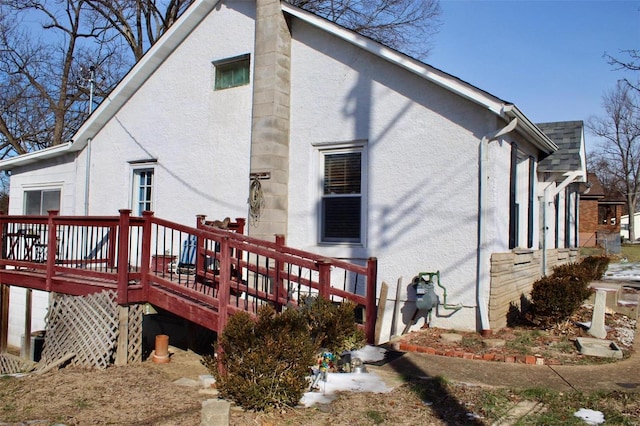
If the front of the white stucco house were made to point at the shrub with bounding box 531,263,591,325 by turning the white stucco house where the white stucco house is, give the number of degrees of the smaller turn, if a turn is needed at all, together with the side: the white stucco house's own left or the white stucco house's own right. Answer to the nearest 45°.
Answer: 0° — it already faces it

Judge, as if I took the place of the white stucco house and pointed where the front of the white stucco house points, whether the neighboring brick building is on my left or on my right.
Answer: on my left
